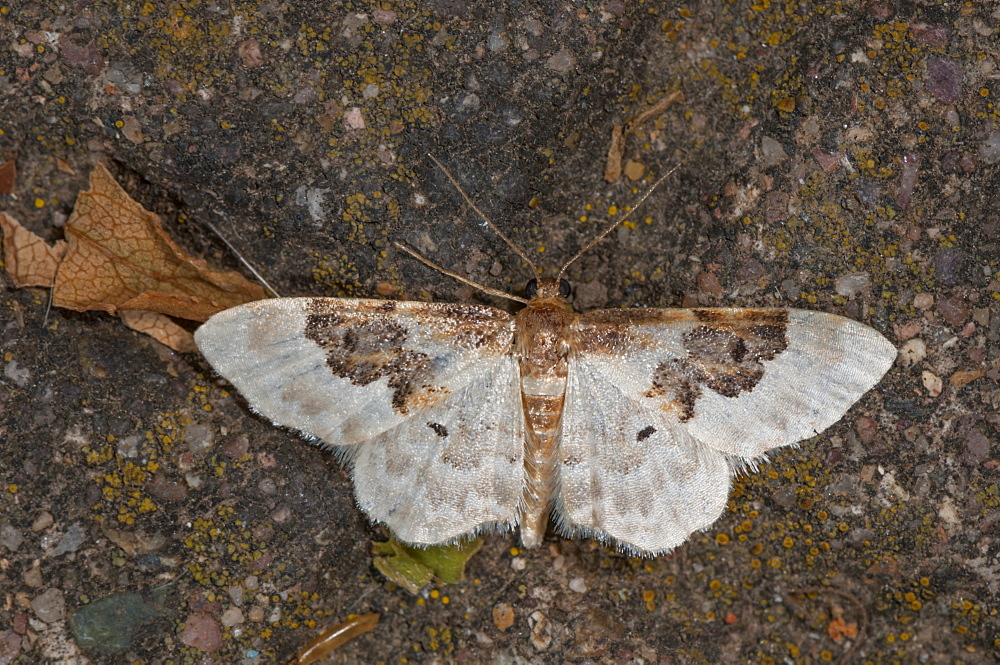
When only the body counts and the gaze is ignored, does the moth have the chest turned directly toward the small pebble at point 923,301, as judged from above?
no

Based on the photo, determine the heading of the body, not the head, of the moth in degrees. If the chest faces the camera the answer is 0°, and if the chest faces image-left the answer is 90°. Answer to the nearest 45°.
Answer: approximately 180°

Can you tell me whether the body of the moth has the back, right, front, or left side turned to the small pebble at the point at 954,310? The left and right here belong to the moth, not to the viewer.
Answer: right

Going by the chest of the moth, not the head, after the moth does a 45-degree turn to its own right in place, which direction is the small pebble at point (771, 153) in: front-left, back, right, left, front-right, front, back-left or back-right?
front

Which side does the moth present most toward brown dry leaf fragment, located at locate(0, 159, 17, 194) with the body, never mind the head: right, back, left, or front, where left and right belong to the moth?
left

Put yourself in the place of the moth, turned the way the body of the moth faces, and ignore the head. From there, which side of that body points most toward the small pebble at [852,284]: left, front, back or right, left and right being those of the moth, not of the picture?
right

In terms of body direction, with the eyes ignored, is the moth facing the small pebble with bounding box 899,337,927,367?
no

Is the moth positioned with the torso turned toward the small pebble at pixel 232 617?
no

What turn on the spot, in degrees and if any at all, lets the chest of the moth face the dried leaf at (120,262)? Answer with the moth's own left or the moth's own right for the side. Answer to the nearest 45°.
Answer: approximately 90° to the moth's own left

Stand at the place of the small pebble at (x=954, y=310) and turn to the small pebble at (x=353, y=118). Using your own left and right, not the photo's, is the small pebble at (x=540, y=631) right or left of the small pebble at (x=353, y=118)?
left

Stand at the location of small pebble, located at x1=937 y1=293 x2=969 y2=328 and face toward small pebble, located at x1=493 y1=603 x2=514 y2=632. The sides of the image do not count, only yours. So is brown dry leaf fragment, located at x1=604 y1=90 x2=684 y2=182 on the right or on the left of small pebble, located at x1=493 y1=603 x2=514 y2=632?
right

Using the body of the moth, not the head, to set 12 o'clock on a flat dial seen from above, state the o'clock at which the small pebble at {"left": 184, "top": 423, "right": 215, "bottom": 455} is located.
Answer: The small pebble is roughly at 9 o'clock from the moth.

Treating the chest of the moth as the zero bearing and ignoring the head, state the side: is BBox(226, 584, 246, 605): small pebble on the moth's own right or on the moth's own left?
on the moth's own left

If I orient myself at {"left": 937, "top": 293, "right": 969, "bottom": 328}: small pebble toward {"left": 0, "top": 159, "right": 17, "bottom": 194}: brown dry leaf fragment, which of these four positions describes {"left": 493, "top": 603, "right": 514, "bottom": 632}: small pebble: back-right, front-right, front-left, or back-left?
front-left

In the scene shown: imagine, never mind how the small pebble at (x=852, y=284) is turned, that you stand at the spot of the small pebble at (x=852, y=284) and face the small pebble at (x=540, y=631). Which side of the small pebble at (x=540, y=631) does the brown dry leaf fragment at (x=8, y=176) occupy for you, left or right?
right
